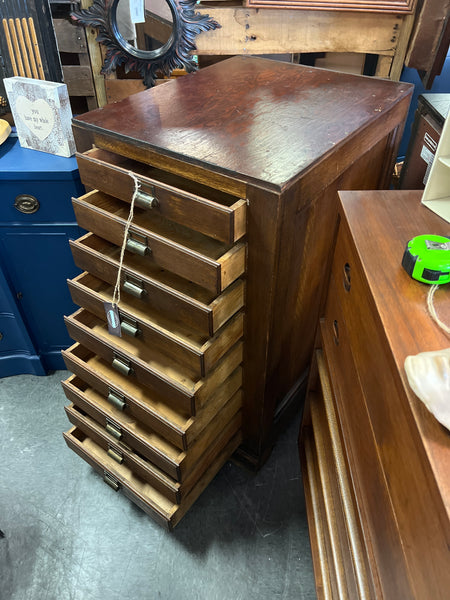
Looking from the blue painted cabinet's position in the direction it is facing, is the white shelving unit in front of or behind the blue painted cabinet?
in front

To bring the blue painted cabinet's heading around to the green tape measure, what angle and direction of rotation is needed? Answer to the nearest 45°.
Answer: approximately 45° to its left

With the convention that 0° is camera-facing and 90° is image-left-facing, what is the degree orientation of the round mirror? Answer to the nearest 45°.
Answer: approximately 0°

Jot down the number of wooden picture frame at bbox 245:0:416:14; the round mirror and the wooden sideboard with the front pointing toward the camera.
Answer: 2

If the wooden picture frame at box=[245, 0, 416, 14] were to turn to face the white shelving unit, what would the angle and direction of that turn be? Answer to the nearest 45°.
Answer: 0° — it already faces it

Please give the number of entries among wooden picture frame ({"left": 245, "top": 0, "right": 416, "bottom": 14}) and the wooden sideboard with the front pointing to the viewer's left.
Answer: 1

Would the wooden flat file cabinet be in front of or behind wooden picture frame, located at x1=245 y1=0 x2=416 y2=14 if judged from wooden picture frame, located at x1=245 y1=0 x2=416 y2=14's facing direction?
in front

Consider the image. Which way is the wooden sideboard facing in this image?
to the viewer's left

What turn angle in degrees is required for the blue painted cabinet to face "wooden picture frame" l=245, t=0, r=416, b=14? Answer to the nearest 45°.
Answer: approximately 90° to its left

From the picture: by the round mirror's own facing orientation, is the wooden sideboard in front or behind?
in front

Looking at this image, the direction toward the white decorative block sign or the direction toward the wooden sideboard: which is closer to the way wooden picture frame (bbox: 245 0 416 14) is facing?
the wooden sideboard

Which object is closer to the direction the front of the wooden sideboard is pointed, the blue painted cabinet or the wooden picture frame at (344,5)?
the blue painted cabinet
